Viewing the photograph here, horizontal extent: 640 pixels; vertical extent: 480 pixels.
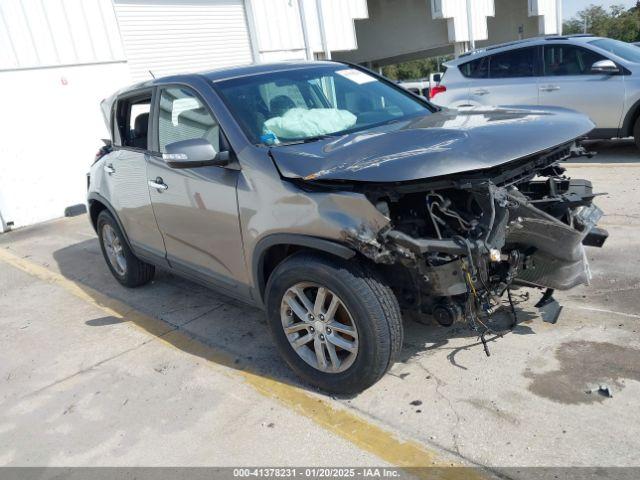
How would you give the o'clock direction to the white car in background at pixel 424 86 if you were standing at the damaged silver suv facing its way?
The white car in background is roughly at 8 o'clock from the damaged silver suv.

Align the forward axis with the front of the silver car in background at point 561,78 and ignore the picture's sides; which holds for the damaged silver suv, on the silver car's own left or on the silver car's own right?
on the silver car's own right

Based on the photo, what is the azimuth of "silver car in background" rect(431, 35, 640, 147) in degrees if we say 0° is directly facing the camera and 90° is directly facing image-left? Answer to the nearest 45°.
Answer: approximately 270°

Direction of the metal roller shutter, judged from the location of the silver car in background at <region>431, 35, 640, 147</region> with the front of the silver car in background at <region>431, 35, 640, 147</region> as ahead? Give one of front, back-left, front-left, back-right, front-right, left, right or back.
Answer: back

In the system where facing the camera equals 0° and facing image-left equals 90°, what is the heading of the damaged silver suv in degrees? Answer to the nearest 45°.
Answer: approximately 315°

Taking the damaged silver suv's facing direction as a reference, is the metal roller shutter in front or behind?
behind

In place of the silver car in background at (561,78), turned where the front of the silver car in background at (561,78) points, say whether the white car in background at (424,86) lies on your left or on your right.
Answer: on your left
